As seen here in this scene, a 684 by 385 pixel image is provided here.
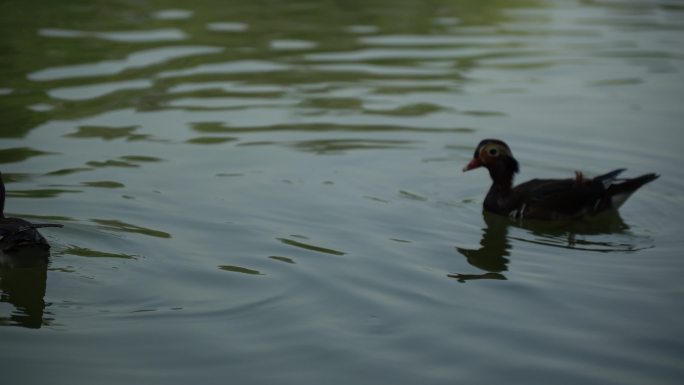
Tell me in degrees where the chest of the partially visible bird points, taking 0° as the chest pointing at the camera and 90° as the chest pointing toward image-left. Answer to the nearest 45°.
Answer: approximately 90°
